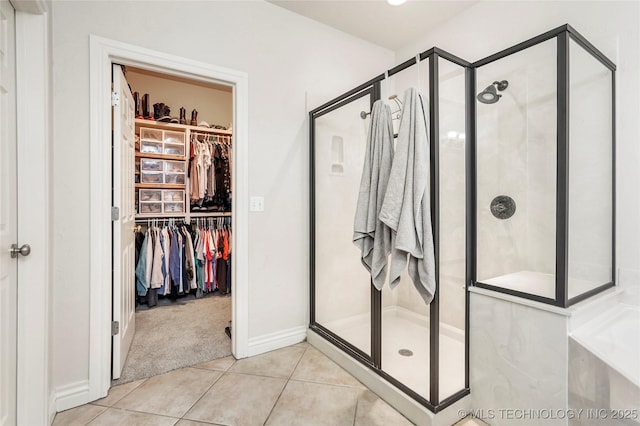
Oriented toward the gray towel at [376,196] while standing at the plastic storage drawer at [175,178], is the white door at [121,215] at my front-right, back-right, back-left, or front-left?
front-right

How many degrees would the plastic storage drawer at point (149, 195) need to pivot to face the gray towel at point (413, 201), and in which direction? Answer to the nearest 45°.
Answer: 0° — it already faces it

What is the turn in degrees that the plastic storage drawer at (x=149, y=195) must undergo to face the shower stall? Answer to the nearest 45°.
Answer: approximately 45° to its left

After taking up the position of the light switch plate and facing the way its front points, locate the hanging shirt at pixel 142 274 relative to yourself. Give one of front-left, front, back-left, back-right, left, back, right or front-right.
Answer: back-right

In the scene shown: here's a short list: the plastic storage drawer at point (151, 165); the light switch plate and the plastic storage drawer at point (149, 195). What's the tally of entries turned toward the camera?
3

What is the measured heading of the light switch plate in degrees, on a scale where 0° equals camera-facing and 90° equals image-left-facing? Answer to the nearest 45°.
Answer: approximately 0°

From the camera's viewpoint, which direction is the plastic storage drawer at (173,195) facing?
toward the camera

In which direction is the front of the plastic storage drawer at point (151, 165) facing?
toward the camera

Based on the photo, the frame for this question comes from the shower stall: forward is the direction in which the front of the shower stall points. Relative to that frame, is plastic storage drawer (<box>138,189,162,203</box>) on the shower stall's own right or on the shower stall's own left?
on the shower stall's own right

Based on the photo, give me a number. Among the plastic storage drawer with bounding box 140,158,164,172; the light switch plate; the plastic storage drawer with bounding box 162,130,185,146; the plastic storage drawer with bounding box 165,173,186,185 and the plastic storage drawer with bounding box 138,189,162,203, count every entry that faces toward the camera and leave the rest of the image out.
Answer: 5

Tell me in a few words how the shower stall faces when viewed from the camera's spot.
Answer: facing the viewer and to the left of the viewer

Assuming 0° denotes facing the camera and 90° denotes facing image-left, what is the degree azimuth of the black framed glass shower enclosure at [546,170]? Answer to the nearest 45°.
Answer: approximately 45°

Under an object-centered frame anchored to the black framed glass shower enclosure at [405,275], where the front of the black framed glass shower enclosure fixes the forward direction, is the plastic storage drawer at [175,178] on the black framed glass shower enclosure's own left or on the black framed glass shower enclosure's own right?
on the black framed glass shower enclosure's own right

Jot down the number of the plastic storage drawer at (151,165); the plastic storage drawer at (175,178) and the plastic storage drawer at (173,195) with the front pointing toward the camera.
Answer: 3

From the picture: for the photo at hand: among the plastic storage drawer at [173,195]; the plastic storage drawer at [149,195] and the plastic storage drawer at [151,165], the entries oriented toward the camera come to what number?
3
